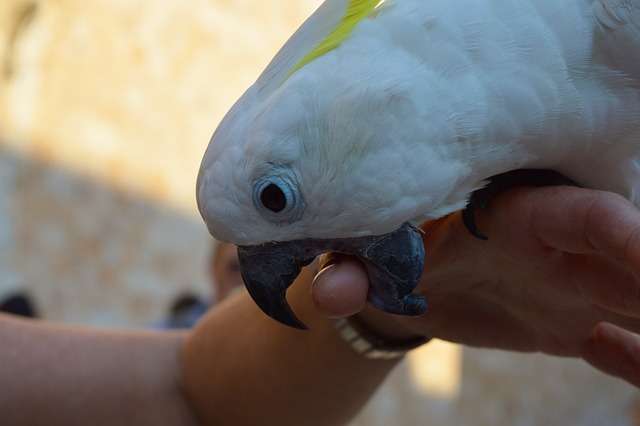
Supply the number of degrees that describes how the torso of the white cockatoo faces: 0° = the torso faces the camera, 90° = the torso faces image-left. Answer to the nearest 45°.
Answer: approximately 90°
